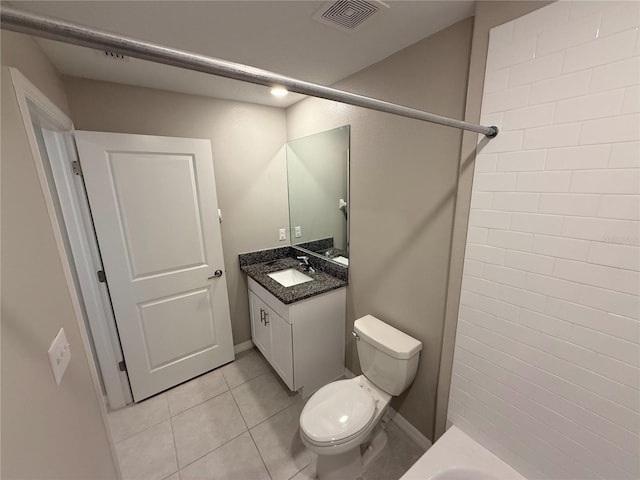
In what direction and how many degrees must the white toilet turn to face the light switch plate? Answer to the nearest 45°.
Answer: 0° — it already faces it

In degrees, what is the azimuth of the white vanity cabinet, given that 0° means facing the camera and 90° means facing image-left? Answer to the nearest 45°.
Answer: approximately 45°

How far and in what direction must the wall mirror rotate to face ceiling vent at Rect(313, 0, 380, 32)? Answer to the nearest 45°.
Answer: approximately 45° to its left

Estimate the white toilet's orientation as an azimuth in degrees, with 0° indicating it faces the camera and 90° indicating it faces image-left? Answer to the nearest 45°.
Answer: approximately 45°

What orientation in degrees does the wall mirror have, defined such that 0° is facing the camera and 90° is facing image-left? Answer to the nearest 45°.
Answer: approximately 45°

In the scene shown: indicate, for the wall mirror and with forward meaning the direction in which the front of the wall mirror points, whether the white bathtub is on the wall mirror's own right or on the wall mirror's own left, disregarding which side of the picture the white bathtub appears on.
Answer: on the wall mirror's own left

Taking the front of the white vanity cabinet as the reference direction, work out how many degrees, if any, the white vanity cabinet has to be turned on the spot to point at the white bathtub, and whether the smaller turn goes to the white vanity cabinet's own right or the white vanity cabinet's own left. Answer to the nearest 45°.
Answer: approximately 90° to the white vanity cabinet's own left
